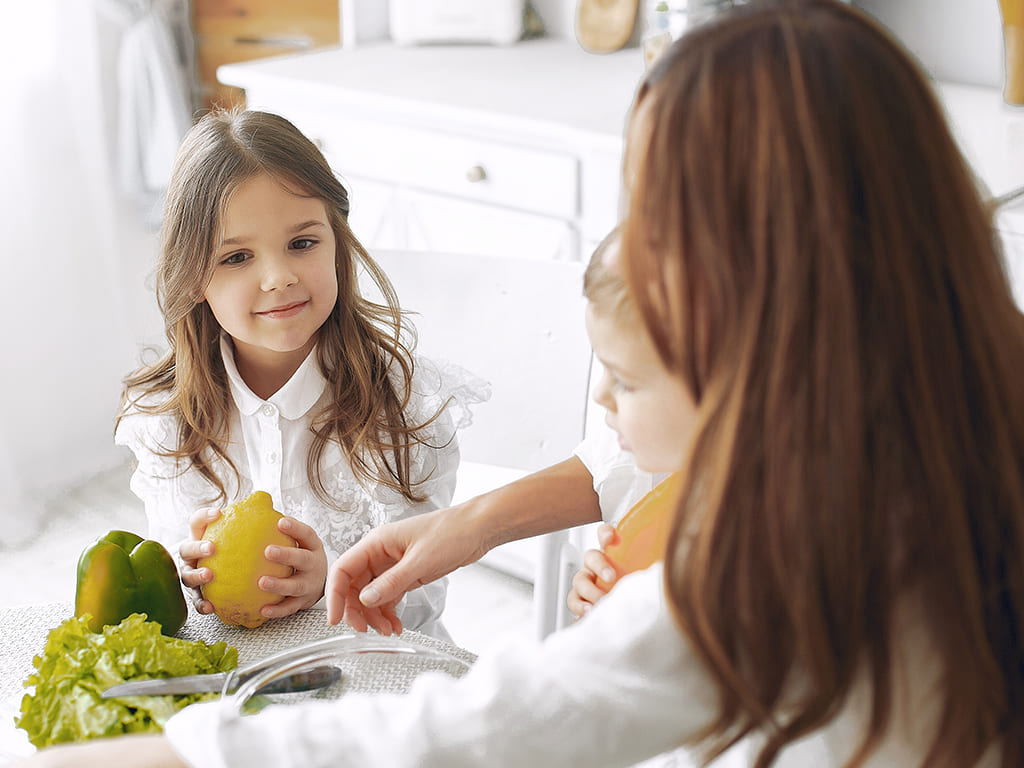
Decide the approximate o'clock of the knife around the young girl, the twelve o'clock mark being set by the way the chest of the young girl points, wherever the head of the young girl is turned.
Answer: The knife is roughly at 12 o'clock from the young girl.

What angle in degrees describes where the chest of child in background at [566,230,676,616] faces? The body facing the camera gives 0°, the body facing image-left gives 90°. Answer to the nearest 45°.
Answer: approximately 45°

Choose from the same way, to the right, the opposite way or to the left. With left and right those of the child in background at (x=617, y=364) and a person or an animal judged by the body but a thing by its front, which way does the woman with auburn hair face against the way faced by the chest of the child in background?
to the right

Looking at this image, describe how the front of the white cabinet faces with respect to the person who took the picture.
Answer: facing the viewer and to the left of the viewer

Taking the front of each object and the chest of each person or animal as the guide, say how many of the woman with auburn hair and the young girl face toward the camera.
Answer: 1

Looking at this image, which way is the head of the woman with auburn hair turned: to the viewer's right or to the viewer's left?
to the viewer's left

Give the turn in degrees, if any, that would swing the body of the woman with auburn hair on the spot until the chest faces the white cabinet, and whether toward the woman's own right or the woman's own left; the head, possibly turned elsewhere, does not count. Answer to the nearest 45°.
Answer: approximately 45° to the woman's own right

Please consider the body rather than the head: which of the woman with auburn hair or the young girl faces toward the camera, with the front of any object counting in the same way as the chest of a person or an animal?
the young girl

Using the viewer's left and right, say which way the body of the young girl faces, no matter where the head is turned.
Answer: facing the viewer

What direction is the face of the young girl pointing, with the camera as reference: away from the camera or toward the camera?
toward the camera
